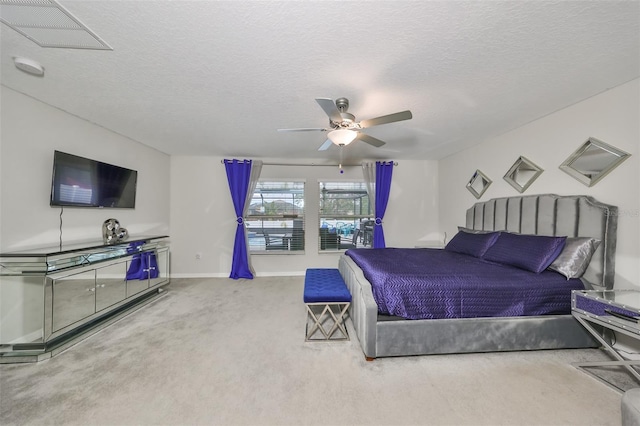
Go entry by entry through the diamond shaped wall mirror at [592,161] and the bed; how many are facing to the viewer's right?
0

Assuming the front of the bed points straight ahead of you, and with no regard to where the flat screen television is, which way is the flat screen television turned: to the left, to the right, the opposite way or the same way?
the opposite way

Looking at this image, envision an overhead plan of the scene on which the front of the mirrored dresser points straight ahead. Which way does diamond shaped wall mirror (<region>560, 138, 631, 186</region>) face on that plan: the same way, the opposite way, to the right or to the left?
the opposite way

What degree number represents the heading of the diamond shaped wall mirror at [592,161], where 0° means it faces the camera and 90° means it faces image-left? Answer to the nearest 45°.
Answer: approximately 45°

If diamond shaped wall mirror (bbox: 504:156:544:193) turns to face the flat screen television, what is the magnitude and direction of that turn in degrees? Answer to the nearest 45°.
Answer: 0° — it already faces it

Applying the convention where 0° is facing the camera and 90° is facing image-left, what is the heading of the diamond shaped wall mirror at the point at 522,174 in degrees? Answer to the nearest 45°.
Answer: approximately 45°

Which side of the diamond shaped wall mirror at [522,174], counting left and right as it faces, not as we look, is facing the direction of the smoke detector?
front

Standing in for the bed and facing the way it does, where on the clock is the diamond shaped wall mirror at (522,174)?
The diamond shaped wall mirror is roughly at 5 o'clock from the bed.

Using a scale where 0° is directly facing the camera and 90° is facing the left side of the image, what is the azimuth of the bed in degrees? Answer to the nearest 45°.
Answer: approximately 45°

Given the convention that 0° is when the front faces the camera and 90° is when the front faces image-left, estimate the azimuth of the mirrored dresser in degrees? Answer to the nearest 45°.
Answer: approximately 315°

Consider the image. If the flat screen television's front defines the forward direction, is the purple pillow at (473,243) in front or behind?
in front
